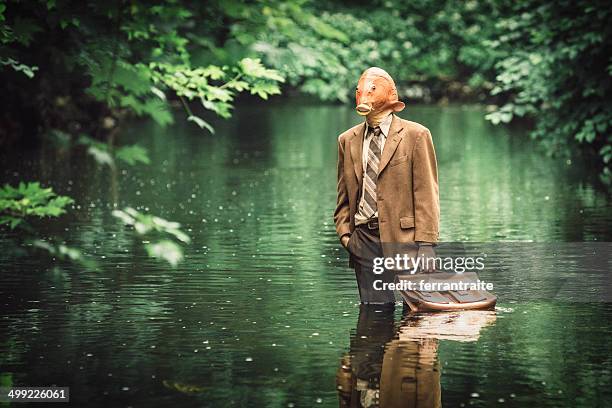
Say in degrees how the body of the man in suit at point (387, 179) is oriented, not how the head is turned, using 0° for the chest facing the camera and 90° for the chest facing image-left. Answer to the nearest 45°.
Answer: approximately 45°
